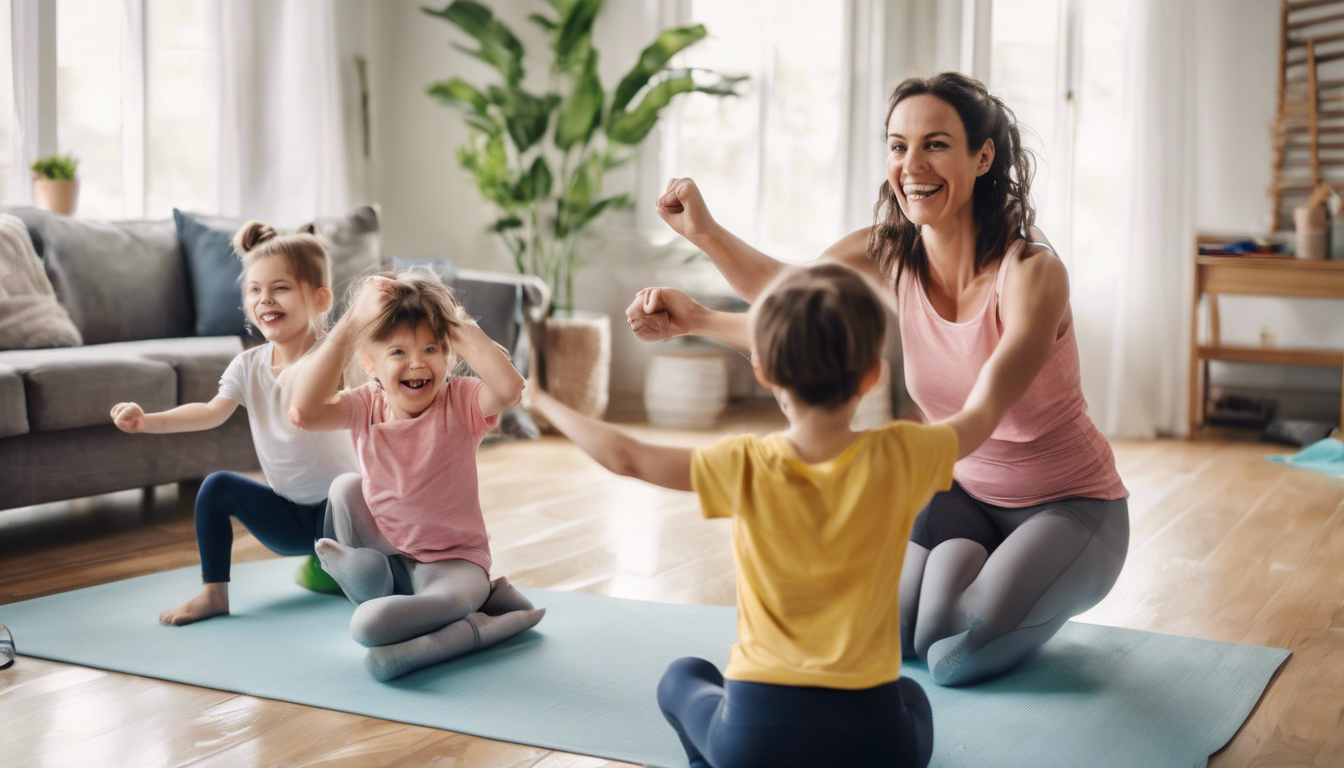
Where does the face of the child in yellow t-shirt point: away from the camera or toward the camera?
away from the camera

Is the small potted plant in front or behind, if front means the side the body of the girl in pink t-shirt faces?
behind

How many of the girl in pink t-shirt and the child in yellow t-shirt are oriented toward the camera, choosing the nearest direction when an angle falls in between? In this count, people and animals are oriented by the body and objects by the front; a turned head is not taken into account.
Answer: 1

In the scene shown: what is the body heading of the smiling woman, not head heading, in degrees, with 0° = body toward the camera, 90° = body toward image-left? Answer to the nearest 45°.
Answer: approximately 45°

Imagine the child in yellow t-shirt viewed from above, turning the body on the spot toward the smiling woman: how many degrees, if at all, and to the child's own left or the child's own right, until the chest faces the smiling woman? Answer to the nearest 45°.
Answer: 0° — they already face them

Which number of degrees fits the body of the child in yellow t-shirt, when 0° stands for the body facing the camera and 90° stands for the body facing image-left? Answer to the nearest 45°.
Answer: approximately 180°

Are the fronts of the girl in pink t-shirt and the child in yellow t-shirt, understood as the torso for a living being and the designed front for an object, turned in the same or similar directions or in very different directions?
very different directions

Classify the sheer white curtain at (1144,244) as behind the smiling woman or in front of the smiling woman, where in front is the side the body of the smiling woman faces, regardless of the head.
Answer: behind
